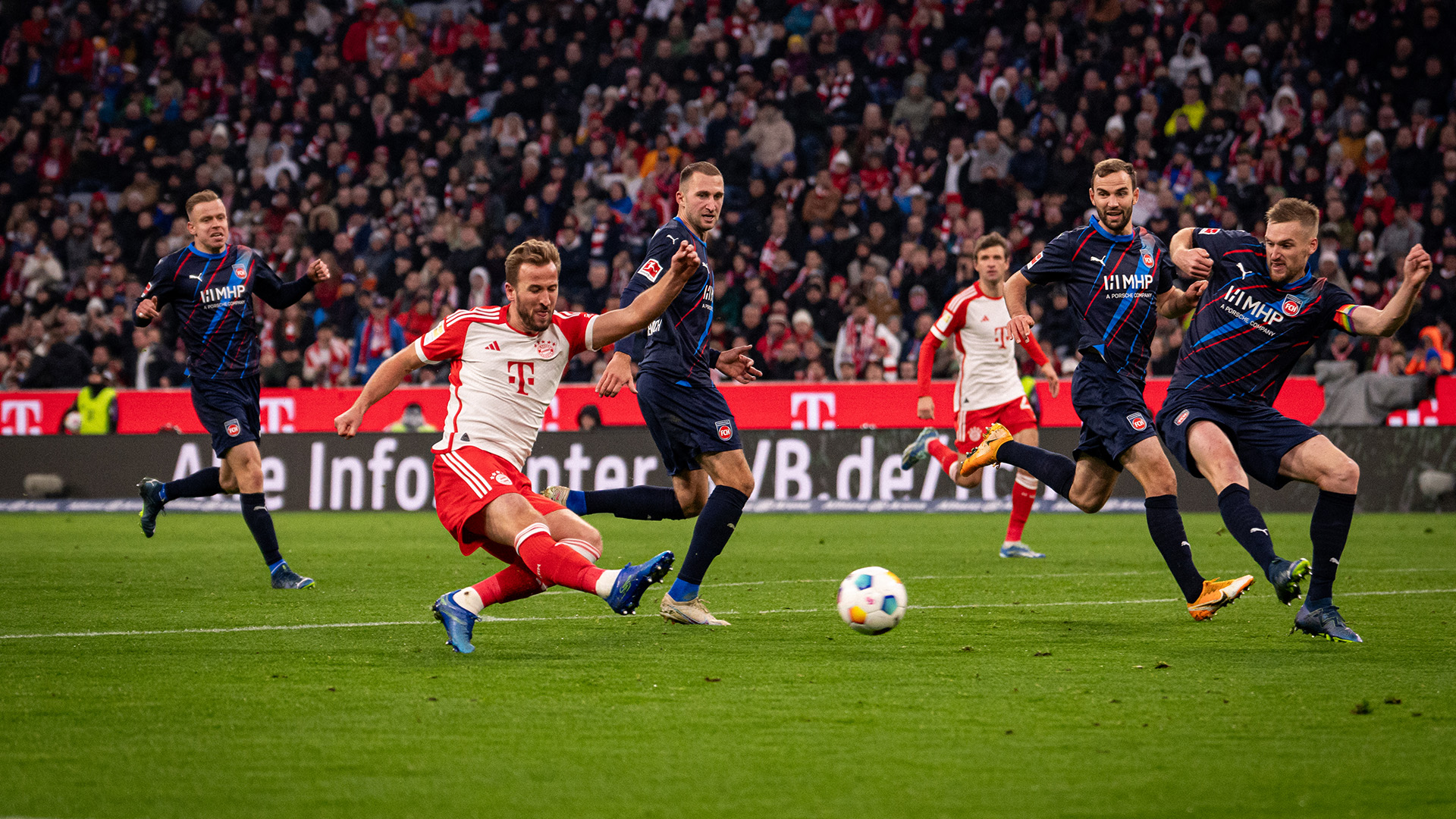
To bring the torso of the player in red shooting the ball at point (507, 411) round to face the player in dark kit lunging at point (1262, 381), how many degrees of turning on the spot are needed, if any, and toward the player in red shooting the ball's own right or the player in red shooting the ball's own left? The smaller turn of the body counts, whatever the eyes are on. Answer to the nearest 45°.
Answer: approximately 45° to the player in red shooting the ball's own left

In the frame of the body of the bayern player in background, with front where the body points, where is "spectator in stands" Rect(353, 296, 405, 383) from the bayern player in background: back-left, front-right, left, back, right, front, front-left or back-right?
back

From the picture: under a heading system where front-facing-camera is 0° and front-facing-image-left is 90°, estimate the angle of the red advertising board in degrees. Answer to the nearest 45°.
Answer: approximately 0°

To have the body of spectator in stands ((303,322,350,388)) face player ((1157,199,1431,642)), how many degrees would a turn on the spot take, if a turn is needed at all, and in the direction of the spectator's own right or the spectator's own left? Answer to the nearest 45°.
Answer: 0° — they already face them

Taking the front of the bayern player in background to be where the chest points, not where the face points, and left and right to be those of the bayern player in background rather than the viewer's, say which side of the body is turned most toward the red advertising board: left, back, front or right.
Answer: back

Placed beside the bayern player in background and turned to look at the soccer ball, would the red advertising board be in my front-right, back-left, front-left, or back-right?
back-right
